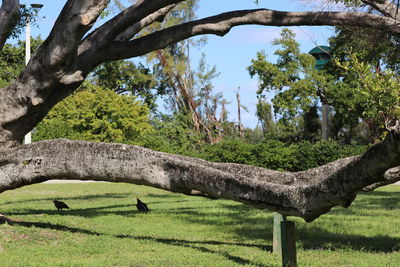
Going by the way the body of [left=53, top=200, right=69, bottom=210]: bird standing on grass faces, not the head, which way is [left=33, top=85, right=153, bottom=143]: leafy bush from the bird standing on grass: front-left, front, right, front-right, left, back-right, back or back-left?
right

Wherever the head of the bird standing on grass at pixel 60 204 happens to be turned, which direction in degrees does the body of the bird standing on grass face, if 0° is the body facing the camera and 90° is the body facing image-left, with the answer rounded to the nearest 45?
approximately 90°

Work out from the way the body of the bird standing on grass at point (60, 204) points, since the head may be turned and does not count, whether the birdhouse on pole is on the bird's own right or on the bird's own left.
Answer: on the bird's own right

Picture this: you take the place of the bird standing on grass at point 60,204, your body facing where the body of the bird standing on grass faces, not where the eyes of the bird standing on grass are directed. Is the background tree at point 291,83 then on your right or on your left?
on your right
